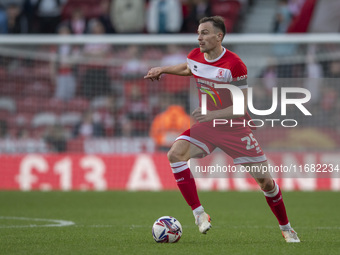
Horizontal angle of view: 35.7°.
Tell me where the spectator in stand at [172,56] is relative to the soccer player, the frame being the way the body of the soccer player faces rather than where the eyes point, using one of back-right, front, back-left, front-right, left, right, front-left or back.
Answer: back-right

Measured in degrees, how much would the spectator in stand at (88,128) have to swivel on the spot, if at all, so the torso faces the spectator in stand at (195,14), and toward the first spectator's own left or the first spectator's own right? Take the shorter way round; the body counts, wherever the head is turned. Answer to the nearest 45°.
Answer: approximately 135° to the first spectator's own left

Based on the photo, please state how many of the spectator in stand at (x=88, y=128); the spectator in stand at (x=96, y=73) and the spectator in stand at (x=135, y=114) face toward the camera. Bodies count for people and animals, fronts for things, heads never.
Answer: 3

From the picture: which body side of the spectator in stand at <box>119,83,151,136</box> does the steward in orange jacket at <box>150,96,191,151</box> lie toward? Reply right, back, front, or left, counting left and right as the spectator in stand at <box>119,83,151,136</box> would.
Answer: left

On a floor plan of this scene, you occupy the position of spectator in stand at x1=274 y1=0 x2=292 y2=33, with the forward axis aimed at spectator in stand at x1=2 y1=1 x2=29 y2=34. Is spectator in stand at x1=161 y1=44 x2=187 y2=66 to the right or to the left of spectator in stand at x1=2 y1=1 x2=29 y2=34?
left

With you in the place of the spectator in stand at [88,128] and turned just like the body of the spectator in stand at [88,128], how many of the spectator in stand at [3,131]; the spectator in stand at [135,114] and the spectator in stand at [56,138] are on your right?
2

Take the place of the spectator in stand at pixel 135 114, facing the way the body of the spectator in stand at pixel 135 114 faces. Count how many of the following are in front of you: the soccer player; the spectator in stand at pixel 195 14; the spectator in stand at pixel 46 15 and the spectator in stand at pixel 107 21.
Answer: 1

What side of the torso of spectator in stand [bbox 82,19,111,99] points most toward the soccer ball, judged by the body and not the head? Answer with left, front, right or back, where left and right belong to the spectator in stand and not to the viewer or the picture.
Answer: front

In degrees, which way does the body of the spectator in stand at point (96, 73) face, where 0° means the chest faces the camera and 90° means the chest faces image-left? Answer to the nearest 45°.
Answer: approximately 0°

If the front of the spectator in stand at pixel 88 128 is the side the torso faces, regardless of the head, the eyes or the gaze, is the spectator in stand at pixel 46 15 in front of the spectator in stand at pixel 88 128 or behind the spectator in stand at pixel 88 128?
behind
